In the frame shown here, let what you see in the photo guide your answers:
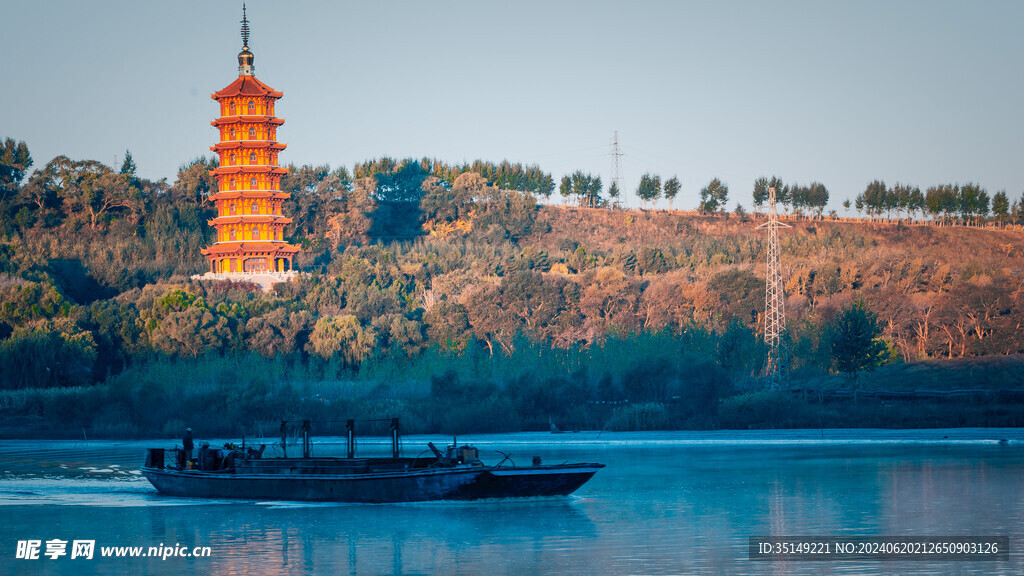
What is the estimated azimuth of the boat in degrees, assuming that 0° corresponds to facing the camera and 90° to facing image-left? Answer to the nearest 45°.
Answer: approximately 270°

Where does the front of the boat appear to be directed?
to the viewer's right
